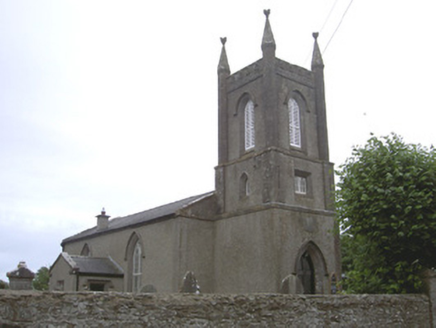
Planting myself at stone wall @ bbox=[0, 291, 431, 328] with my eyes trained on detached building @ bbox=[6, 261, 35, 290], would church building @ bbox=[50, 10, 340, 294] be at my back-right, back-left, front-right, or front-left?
front-right

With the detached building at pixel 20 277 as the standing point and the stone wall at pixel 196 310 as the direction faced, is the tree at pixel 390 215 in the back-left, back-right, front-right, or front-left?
front-left

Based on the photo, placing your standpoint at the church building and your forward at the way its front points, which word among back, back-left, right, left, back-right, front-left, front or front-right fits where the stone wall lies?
front-right

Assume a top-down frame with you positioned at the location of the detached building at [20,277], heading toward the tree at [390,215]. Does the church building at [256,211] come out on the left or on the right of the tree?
left

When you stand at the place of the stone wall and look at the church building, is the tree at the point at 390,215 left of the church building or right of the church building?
right

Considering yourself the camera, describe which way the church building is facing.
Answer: facing the viewer and to the right of the viewer

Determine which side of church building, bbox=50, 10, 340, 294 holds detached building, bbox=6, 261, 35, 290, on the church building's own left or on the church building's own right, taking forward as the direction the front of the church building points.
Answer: on the church building's own right
